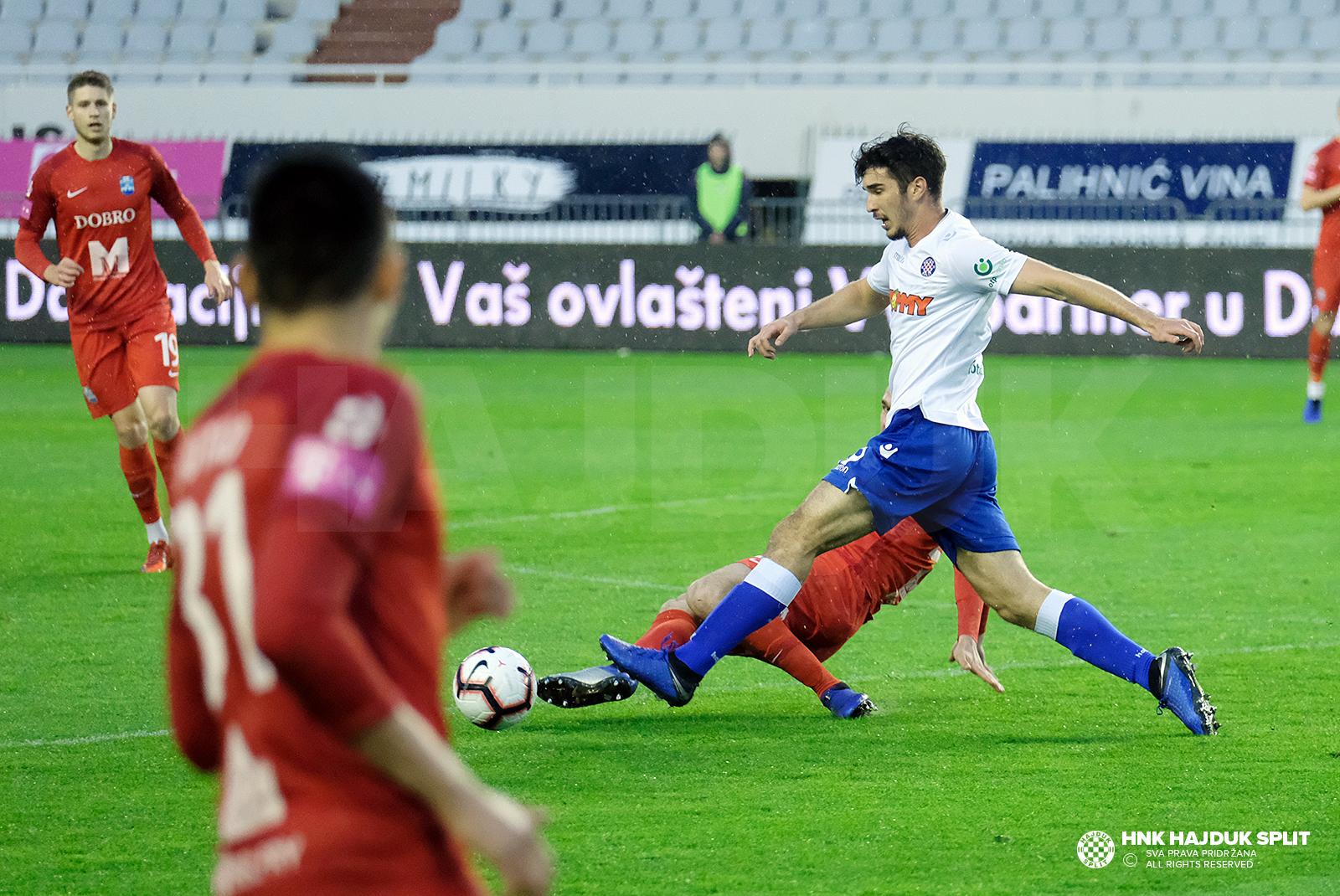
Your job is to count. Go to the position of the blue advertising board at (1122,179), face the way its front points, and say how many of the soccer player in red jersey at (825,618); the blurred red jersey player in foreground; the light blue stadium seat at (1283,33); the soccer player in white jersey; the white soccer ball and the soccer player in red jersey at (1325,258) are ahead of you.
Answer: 5

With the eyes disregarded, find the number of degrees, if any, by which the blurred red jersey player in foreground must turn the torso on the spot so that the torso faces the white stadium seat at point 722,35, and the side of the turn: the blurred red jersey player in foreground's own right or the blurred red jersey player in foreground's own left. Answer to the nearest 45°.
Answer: approximately 45° to the blurred red jersey player in foreground's own left

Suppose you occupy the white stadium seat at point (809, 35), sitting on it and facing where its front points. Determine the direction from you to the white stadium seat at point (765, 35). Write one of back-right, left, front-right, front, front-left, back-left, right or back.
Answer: right

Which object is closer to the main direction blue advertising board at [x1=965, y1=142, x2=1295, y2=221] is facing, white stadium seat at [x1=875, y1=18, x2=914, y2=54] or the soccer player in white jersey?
the soccer player in white jersey

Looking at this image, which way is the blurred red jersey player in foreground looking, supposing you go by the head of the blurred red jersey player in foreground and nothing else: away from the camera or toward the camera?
away from the camera

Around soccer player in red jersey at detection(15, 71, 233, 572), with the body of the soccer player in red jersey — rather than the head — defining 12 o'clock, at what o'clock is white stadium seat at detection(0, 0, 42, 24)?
The white stadium seat is roughly at 6 o'clock from the soccer player in red jersey.

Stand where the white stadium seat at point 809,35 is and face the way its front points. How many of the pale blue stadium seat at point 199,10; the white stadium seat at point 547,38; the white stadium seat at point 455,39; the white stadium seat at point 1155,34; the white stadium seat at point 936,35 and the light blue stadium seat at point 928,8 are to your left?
3

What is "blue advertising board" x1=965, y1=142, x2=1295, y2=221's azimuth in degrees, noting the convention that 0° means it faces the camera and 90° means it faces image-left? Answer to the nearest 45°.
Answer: approximately 0°

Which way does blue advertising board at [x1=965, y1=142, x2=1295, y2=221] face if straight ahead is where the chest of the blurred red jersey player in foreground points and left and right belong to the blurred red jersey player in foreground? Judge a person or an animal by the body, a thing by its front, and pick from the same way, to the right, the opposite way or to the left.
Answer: the opposite way
